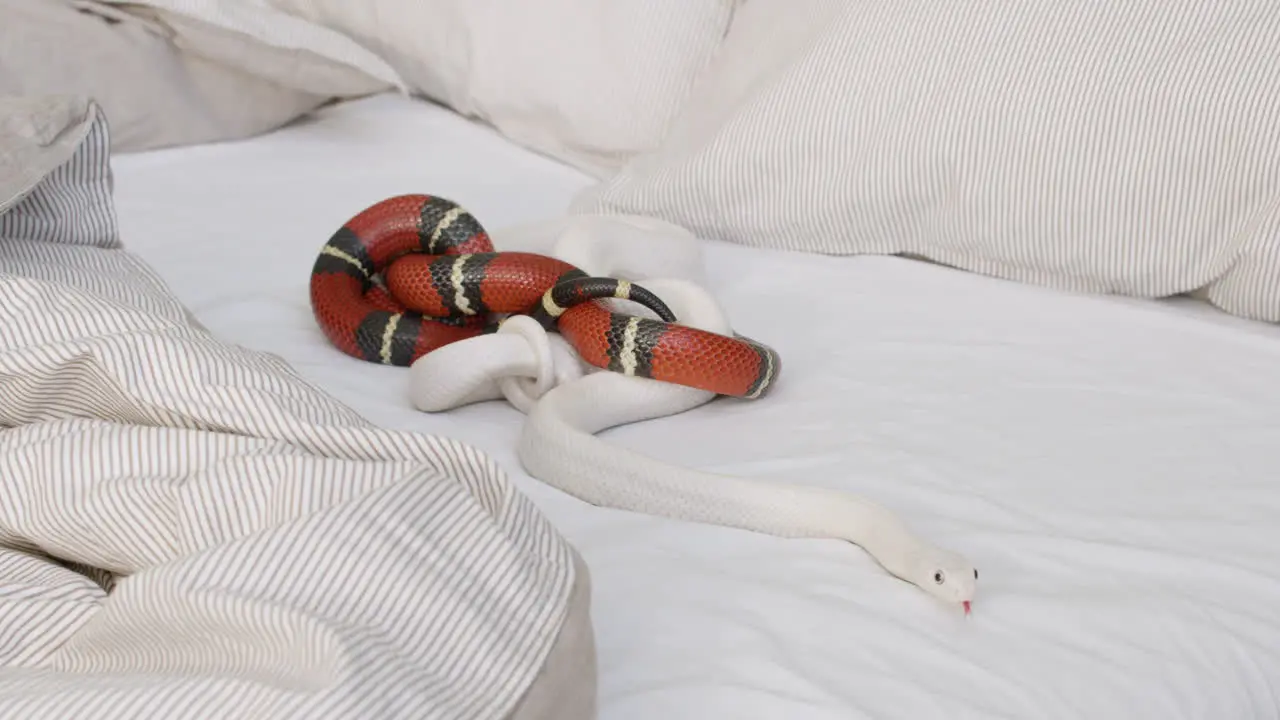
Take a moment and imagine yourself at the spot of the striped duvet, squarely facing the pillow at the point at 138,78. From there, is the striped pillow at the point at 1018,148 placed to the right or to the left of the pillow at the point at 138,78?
right

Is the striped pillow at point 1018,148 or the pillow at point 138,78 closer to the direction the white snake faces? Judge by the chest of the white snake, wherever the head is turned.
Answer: the striped pillow

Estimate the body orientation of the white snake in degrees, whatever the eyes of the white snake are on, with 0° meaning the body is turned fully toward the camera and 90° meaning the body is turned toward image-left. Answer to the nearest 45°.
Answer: approximately 315°

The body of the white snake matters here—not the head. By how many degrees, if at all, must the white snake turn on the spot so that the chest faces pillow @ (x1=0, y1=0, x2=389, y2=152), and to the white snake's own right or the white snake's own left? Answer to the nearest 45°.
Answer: approximately 180°

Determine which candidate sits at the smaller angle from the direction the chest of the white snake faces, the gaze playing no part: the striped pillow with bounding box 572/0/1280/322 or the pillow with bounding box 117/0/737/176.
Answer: the striped pillow

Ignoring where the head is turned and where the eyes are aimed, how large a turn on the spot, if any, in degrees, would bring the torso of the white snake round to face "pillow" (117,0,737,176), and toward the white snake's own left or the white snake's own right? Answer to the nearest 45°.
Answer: approximately 135° to the white snake's own left

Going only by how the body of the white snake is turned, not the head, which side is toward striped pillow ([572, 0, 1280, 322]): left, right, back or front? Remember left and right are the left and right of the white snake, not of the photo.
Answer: left

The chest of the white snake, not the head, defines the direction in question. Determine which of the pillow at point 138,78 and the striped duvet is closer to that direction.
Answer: the striped duvet
